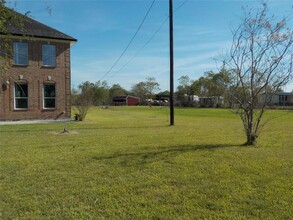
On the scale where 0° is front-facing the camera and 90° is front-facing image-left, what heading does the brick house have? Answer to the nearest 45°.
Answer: approximately 0°
